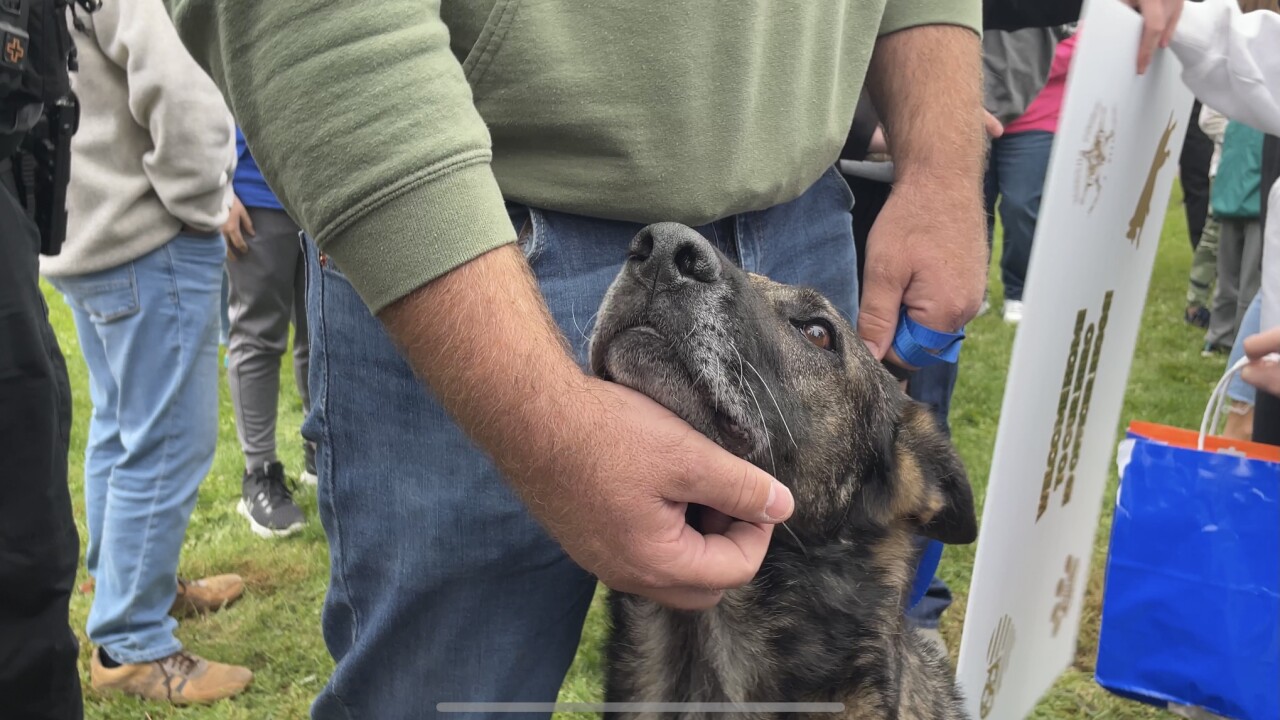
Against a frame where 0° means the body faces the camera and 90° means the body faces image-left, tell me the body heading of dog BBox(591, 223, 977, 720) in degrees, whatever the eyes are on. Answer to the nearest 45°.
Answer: approximately 45°

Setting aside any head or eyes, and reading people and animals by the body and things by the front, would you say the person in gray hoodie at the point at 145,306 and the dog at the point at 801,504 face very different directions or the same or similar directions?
very different directions

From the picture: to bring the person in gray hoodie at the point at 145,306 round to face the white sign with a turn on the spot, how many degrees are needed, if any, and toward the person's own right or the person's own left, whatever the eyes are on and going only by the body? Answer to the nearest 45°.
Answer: approximately 45° to the person's own right

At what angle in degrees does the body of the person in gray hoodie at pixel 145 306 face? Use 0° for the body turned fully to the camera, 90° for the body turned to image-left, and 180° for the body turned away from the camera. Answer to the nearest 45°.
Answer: approximately 270°
